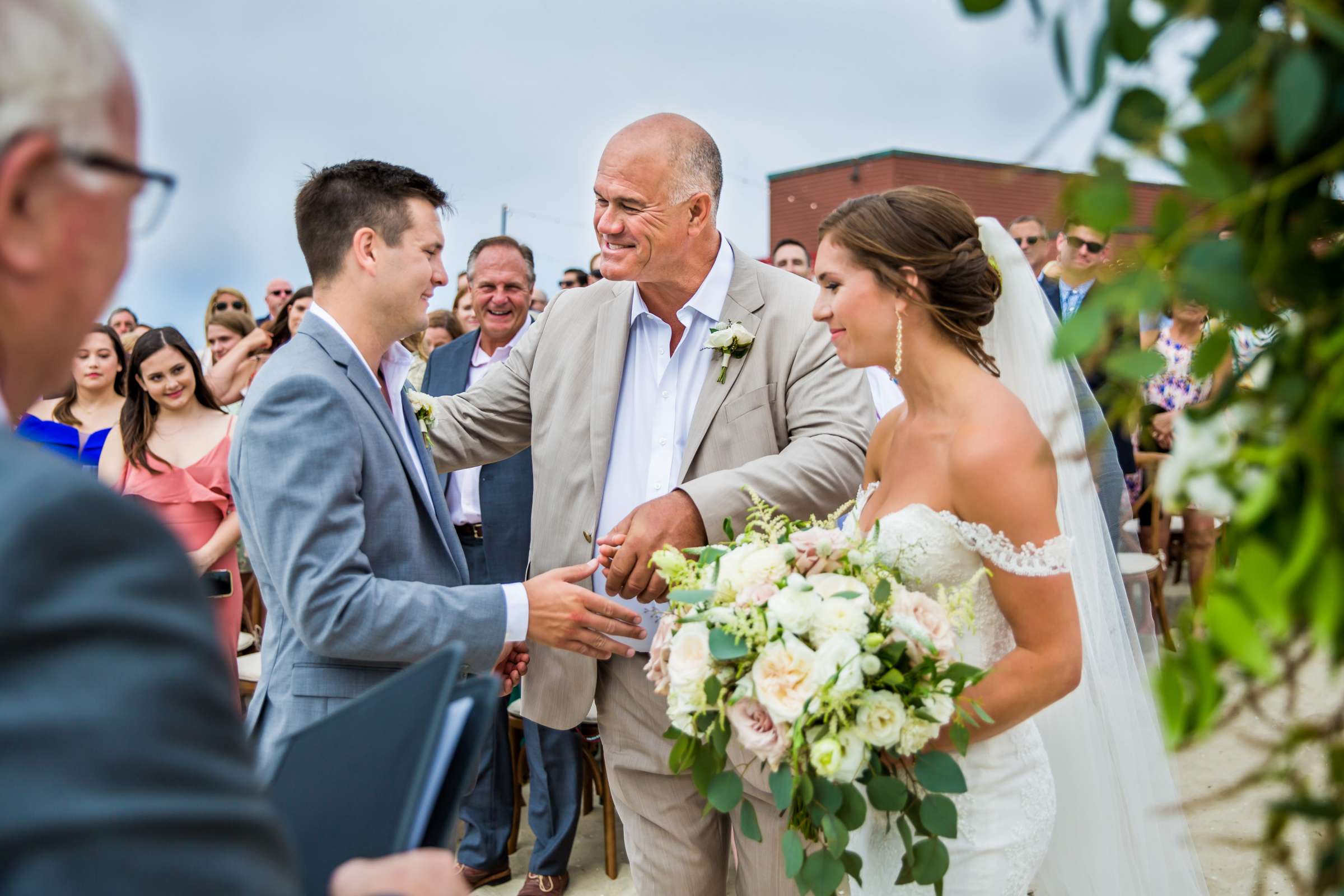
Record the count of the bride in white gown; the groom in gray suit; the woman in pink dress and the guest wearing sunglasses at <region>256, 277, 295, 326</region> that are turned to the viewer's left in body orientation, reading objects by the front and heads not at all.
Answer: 1

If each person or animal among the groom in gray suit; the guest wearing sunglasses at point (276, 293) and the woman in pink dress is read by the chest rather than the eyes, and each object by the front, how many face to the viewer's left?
0

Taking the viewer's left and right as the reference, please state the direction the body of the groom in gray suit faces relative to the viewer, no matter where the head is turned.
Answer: facing to the right of the viewer

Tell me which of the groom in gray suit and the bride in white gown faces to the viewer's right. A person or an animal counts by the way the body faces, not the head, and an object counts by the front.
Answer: the groom in gray suit

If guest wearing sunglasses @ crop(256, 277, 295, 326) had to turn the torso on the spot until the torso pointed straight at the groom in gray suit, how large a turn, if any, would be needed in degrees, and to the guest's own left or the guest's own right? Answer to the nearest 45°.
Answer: approximately 45° to the guest's own right

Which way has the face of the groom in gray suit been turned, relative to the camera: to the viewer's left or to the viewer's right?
to the viewer's right

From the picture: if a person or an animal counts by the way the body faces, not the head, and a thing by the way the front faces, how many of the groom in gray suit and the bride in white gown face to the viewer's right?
1

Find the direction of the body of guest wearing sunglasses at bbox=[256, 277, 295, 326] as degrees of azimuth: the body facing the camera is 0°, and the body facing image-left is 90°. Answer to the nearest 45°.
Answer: approximately 315°

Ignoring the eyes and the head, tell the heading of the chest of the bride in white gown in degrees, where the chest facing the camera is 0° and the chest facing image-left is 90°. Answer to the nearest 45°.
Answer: approximately 90°

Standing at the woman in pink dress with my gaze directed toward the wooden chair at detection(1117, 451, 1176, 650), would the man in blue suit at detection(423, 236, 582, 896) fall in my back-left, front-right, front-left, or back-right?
front-right

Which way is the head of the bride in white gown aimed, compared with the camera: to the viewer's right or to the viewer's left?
to the viewer's left

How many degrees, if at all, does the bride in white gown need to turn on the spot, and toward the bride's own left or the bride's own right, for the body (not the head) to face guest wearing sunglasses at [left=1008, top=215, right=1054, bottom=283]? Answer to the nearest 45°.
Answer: approximately 90° to the bride's own right
